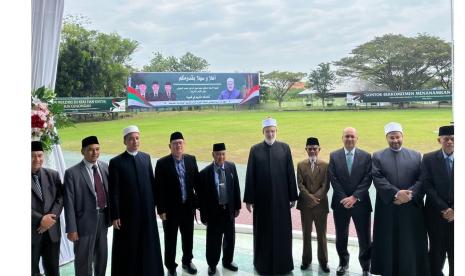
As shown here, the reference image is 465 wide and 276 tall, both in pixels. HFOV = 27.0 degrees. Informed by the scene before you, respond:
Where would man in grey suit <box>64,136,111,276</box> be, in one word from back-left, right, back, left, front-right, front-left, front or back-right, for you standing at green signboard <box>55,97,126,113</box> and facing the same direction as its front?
front

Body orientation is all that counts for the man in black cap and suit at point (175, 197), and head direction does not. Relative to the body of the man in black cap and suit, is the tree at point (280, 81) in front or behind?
behind

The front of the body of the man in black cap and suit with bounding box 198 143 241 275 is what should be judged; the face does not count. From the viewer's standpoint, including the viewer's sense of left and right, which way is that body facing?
facing the viewer

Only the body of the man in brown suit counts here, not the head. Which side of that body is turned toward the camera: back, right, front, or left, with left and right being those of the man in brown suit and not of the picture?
front

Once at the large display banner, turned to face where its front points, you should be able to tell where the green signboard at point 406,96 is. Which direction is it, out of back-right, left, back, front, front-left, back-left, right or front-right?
left

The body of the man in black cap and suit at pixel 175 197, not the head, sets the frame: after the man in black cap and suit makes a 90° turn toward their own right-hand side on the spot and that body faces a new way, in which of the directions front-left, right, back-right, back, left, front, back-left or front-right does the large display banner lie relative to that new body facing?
right
